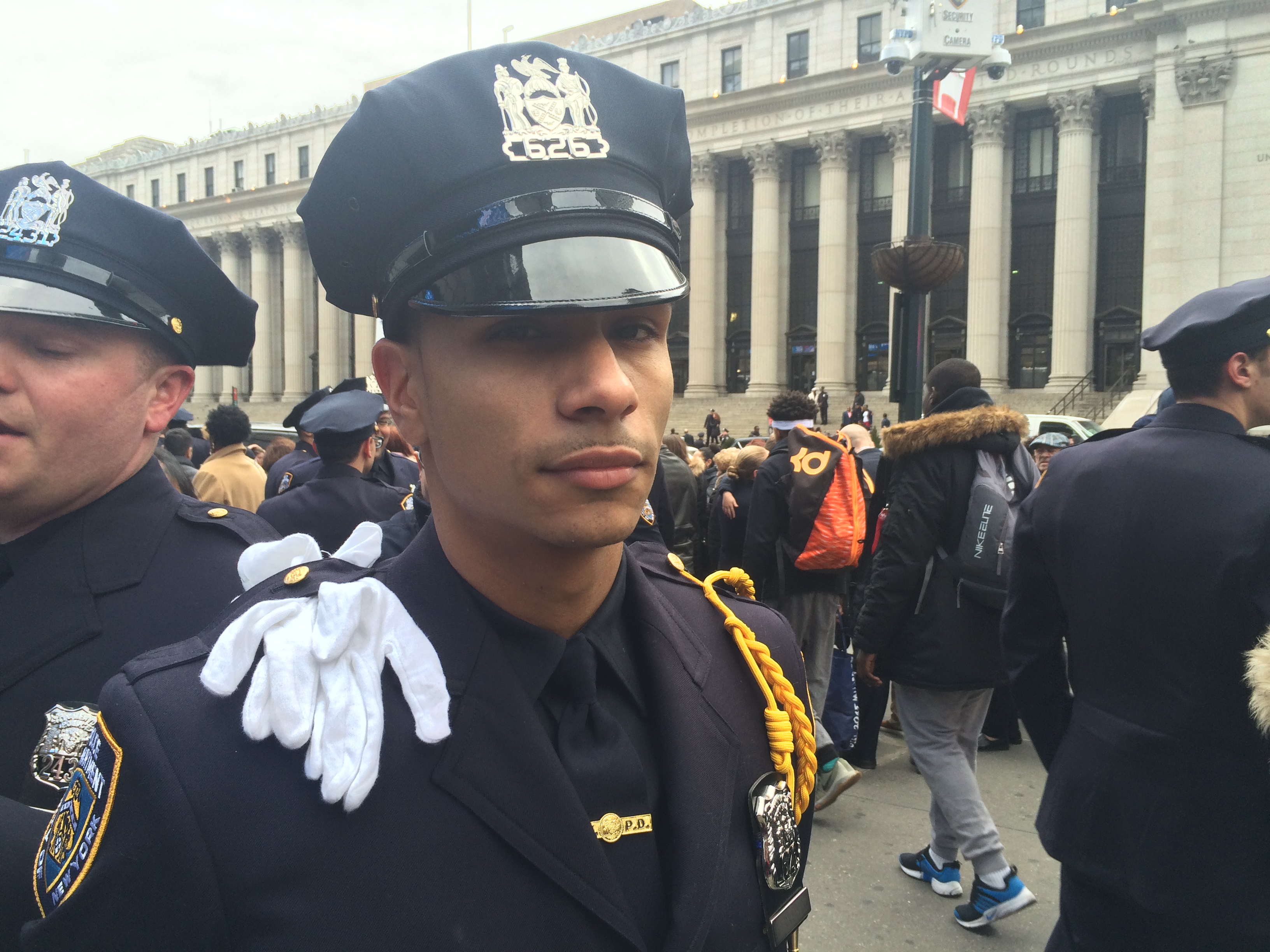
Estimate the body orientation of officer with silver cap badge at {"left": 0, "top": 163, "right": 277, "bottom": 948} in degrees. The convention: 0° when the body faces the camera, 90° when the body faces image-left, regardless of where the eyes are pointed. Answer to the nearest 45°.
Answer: approximately 45°

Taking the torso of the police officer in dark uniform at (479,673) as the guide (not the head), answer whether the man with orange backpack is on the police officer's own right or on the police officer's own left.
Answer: on the police officer's own left

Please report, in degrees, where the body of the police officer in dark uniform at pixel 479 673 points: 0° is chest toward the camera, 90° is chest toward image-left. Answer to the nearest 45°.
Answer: approximately 315°

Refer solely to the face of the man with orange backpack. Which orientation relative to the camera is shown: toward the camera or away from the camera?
away from the camera

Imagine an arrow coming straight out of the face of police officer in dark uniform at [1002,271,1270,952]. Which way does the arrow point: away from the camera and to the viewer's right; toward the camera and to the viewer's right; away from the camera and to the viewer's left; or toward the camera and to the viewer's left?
away from the camera and to the viewer's right

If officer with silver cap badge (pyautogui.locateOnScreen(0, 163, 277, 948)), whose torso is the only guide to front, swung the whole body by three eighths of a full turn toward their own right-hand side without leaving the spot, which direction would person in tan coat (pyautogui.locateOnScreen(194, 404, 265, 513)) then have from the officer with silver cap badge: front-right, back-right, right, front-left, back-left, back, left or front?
front

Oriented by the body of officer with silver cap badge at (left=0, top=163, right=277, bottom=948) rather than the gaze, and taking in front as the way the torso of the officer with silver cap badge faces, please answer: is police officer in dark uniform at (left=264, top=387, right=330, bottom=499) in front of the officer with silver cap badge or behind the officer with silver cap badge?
behind

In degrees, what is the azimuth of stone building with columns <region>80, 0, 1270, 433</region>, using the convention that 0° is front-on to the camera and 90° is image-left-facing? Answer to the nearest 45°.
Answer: approximately 45°
